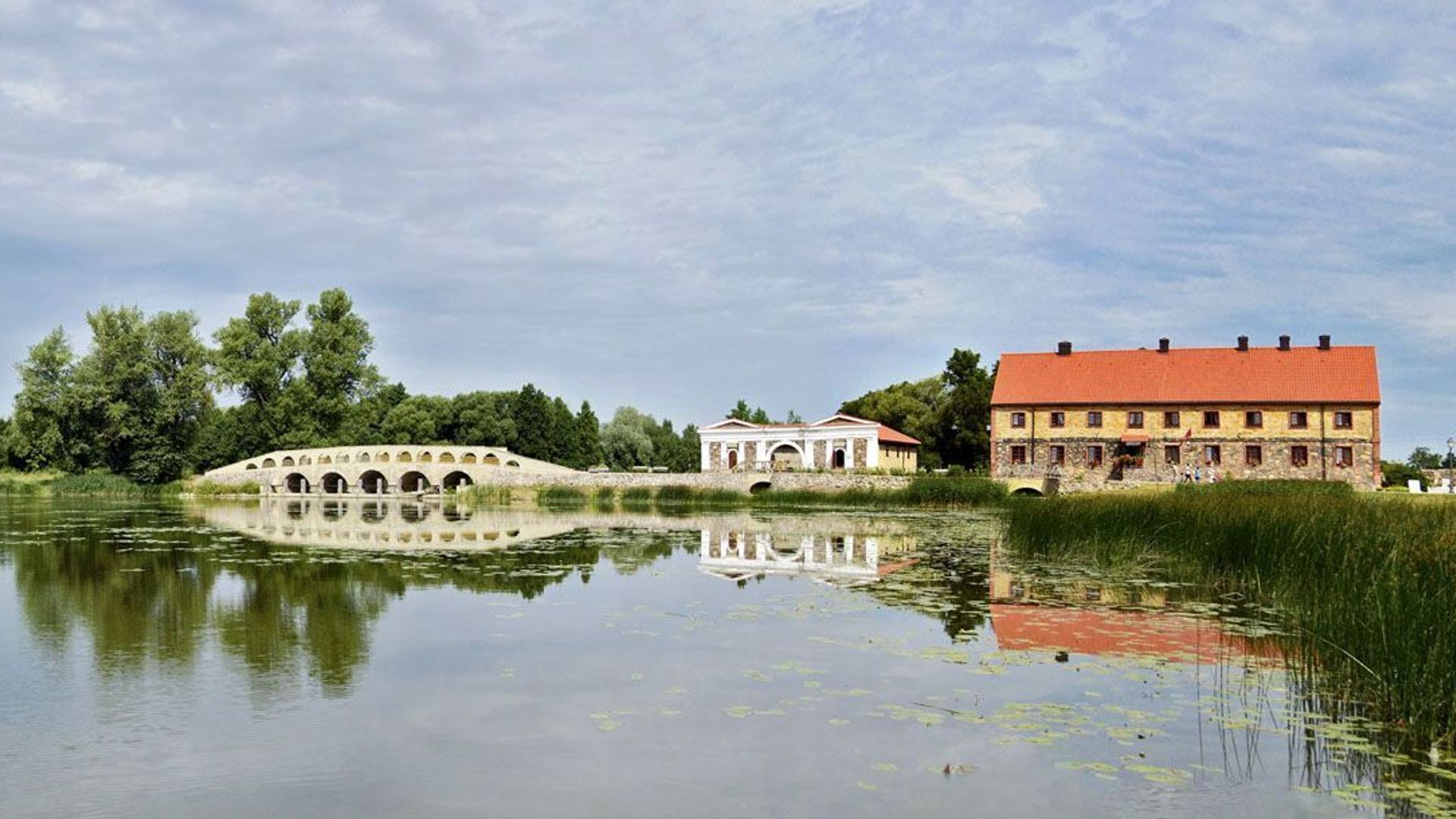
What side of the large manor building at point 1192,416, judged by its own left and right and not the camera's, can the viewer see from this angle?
front
